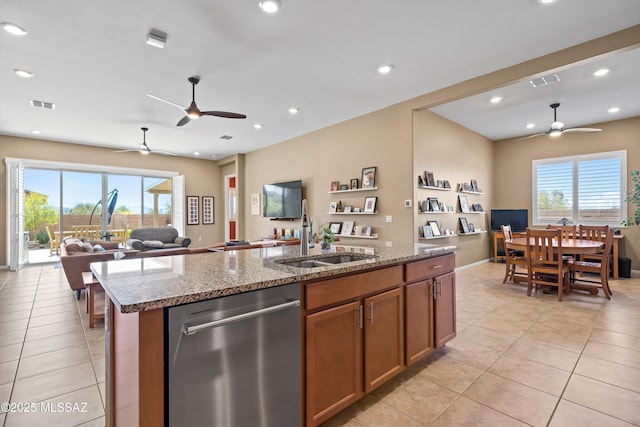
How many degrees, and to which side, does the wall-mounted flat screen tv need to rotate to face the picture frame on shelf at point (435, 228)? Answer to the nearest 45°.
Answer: approximately 90° to its left

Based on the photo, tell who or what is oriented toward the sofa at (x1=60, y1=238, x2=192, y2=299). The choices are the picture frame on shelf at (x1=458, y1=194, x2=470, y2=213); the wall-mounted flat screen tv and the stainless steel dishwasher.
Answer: the wall-mounted flat screen tv

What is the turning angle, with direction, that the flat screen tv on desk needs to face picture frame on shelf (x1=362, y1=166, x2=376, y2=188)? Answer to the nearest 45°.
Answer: approximately 45° to its right

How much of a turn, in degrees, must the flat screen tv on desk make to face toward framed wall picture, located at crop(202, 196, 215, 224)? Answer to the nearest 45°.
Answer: approximately 90° to its right

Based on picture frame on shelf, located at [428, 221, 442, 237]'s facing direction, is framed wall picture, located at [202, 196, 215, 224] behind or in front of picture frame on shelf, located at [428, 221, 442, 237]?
behind

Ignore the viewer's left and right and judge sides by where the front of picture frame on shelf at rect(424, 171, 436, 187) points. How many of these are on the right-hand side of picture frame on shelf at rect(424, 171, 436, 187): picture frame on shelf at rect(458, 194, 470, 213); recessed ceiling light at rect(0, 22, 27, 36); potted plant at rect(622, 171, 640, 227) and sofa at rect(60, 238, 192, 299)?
2

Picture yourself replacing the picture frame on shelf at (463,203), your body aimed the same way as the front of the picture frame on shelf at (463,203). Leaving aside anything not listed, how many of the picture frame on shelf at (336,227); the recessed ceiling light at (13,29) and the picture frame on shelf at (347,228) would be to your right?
3

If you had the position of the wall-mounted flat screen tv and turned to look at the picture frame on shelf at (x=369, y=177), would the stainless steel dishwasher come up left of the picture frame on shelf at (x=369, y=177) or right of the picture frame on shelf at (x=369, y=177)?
right
